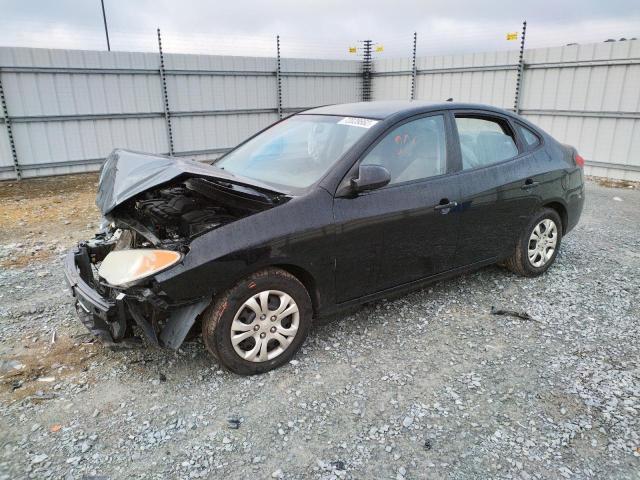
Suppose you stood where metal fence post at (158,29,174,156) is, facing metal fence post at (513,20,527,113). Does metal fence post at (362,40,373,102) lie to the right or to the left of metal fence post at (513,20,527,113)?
left

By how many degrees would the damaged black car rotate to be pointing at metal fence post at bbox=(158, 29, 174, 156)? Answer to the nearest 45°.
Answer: approximately 135° to its right

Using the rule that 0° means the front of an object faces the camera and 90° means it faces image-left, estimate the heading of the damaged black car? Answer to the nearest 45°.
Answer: approximately 45°

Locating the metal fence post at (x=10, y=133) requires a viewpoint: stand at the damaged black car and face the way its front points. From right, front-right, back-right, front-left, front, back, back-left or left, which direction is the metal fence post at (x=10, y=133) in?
right

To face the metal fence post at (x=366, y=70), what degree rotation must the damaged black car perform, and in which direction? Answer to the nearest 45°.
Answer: approximately 135° to its right

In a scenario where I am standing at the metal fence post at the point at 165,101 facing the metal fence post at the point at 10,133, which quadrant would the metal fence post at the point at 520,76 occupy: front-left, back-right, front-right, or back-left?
back-left

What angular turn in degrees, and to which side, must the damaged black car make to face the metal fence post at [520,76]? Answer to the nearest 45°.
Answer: approximately 180°
